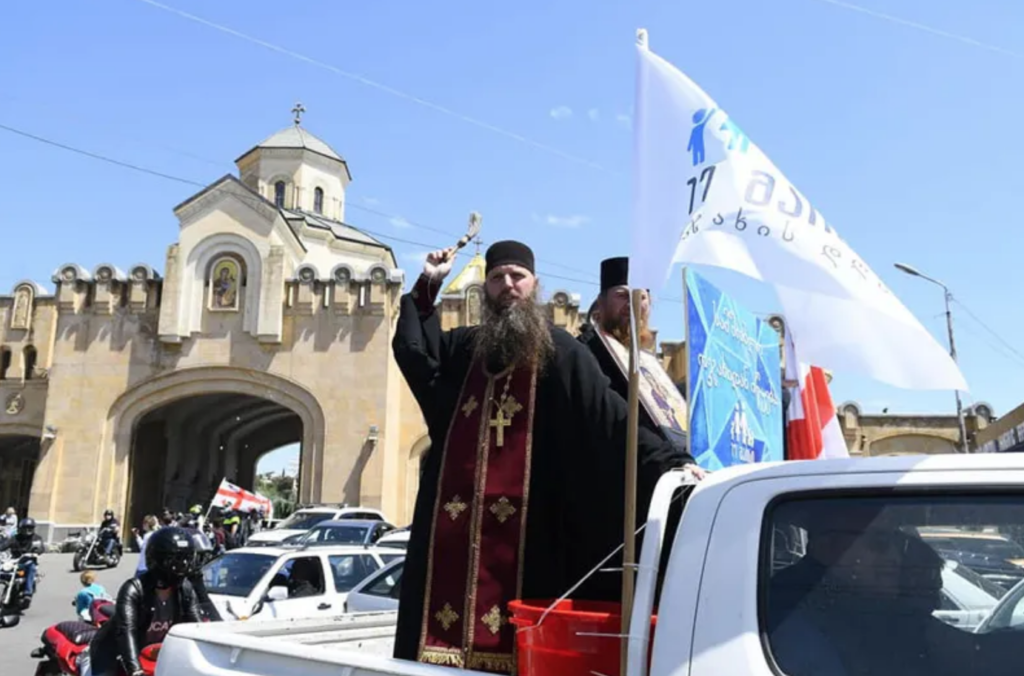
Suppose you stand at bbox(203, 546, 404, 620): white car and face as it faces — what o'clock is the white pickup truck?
The white pickup truck is roughly at 10 o'clock from the white car.

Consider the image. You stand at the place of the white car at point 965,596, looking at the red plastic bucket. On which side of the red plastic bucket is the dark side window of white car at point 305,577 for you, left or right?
right

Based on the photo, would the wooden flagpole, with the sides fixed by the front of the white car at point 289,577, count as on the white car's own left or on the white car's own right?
on the white car's own left

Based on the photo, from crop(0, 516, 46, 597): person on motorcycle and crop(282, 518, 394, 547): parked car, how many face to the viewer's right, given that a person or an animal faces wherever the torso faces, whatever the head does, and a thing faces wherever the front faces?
0

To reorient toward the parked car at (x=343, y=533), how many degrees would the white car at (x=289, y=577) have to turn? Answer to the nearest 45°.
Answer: approximately 135° to its right

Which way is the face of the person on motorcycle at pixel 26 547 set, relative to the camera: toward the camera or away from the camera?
toward the camera

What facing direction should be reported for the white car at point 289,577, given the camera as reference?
facing the viewer and to the left of the viewer

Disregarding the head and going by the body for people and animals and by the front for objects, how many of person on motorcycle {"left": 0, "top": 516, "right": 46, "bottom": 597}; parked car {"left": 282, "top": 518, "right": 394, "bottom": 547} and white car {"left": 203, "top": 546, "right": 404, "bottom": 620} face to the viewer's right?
0

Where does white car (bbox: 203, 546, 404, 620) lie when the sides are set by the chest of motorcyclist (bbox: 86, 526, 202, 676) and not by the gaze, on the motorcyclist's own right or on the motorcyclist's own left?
on the motorcyclist's own left

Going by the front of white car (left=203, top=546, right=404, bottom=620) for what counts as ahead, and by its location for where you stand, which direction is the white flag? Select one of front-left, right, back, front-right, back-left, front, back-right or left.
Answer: front-left

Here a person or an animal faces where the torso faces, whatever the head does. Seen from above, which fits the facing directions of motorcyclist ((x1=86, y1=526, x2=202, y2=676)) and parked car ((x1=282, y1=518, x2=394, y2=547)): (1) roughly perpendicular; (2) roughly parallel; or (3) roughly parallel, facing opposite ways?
roughly perpendicular

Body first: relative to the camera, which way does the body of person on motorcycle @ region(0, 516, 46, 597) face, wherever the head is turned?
toward the camera

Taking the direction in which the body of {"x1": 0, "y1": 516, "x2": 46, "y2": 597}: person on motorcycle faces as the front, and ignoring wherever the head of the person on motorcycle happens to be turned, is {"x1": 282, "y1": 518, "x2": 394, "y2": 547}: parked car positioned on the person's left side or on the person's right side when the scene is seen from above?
on the person's left side
